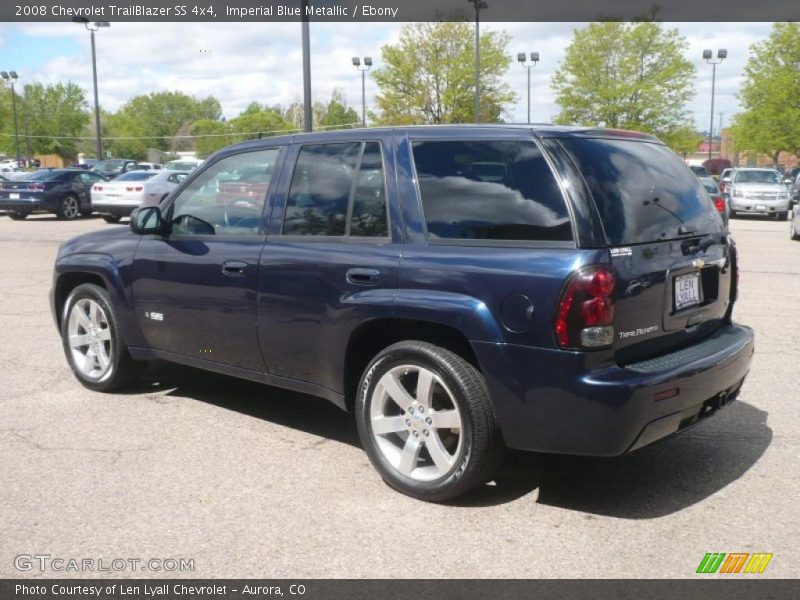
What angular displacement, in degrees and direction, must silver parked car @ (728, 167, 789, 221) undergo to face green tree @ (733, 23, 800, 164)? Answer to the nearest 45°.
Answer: approximately 180°

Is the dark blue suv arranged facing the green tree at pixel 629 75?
no

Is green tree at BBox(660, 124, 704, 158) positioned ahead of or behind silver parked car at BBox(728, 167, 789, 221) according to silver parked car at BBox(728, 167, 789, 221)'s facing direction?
behind

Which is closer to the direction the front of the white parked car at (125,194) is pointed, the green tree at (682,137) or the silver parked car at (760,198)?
the green tree

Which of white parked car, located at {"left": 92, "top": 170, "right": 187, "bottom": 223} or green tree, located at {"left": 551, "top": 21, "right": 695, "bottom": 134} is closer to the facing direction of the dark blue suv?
the white parked car

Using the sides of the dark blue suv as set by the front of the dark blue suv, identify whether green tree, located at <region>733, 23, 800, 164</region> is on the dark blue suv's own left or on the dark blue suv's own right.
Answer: on the dark blue suv's own right

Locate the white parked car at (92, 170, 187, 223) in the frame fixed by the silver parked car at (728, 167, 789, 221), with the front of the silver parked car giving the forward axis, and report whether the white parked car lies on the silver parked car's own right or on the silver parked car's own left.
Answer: on the silver parked car's own right

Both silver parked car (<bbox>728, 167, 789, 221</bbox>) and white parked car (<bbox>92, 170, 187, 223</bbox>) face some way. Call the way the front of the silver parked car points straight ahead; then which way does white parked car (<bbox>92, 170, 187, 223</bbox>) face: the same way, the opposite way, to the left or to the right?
the opposite way

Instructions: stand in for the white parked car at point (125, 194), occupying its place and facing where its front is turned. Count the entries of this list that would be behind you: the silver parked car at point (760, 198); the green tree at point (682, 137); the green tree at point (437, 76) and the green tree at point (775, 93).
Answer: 0

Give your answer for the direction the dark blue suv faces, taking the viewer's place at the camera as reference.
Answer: facing away from the viewer and to the left of the viewer

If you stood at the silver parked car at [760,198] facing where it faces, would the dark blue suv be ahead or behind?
ahead

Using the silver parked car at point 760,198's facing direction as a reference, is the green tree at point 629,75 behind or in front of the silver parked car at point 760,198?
behind

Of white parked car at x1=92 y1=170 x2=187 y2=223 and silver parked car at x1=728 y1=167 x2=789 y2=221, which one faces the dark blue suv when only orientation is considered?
the silver parked car

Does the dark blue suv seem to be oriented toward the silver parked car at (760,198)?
no

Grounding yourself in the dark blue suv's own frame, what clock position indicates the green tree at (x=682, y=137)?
The green tree is roughly at 2 o'clock from the dark blue suv.

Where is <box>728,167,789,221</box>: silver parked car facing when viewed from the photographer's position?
facing the viewer

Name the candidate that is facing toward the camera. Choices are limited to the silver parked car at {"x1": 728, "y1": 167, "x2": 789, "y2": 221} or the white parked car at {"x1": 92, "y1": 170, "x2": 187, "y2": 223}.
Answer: the silver parked car

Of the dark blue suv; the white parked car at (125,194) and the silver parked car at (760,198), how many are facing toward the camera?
1

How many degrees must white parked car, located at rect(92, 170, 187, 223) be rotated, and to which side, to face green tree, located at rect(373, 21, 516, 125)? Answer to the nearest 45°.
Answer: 0° — it already faces it
